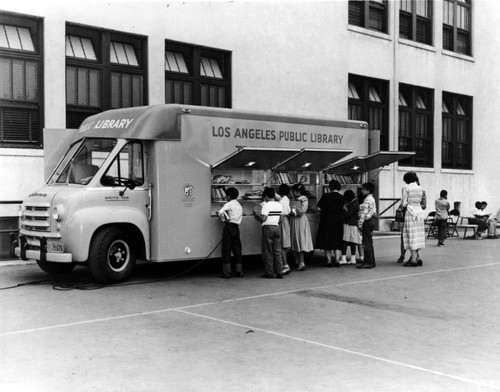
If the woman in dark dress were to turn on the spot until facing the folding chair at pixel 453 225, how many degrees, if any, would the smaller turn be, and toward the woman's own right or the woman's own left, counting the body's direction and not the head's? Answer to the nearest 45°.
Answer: approximately 45° to the woman's own right

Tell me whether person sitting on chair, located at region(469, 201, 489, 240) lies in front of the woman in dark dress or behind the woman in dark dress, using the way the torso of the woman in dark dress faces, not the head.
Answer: in front

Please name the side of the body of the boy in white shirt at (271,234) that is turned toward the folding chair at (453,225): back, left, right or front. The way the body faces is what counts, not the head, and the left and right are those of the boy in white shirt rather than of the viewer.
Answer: right

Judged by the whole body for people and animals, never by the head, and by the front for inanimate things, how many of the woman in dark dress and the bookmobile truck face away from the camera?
1

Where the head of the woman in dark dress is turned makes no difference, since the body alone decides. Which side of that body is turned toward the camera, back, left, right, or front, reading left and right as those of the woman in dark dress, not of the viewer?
back

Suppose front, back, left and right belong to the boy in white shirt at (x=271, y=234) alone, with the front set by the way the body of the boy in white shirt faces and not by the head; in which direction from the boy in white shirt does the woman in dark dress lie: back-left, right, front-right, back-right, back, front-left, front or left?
right

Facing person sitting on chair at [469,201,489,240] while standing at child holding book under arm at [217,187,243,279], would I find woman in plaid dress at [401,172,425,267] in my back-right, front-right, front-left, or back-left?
front-right

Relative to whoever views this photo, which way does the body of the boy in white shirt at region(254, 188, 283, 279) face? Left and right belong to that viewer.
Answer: facing away from the viewer and to the left of the viewer

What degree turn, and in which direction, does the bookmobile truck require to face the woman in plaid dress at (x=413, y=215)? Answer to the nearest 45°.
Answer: approximately 135° to its left

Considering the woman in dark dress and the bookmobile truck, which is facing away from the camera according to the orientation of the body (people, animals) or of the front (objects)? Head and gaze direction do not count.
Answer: the woman in dark dress

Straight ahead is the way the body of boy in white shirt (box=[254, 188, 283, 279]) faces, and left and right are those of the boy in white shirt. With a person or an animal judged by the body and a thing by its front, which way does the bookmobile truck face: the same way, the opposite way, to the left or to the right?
to the left

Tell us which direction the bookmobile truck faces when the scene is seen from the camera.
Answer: facing the viewer and to the left of the viewer
